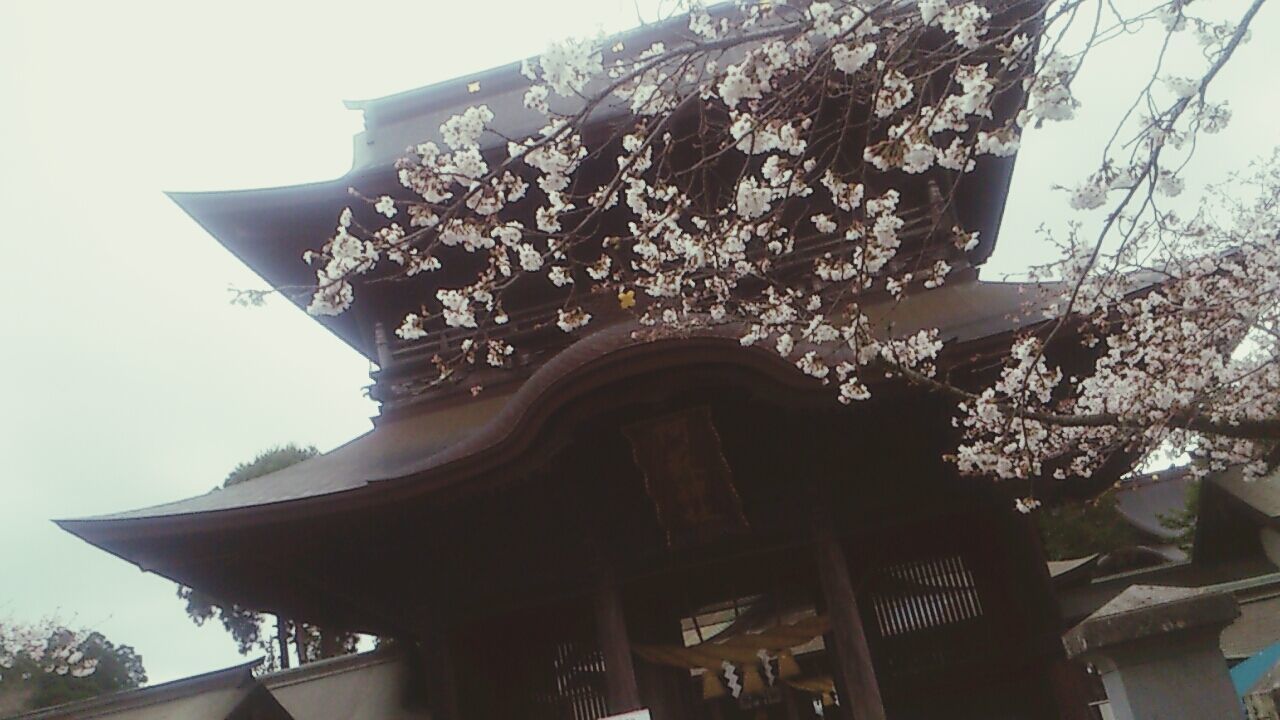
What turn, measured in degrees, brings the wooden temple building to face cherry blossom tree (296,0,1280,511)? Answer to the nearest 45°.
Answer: approximately 45° to its left

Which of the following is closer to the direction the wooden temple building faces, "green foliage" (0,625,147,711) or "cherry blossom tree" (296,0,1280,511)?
the cherry blossom tree

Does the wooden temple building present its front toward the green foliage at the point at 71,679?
no

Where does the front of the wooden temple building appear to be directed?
toward the camera

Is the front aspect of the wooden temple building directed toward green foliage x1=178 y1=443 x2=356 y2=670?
no
